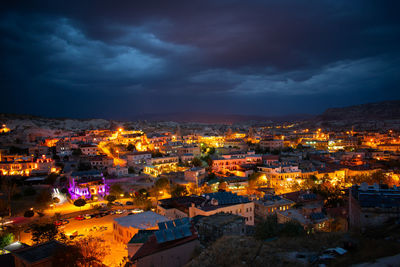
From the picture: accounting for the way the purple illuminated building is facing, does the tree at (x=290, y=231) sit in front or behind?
in front

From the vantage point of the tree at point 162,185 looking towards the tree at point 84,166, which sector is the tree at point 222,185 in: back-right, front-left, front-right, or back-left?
back-right

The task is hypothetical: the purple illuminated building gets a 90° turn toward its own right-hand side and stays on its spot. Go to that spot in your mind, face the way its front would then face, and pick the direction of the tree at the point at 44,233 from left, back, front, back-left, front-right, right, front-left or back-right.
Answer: left

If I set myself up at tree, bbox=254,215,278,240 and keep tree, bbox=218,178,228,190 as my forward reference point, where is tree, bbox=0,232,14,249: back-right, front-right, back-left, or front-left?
front-left

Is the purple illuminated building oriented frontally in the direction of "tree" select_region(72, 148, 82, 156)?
no

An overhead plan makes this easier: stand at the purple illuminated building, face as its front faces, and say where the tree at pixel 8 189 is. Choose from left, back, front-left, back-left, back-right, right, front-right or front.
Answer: right

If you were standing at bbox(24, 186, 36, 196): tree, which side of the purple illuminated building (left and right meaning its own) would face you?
right

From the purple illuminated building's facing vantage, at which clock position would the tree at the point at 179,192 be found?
The tree is roughly at 10 o'clock from the purple illuminated building.

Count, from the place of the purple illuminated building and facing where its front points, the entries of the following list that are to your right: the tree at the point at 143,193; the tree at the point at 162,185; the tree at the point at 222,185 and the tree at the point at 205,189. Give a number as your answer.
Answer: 0

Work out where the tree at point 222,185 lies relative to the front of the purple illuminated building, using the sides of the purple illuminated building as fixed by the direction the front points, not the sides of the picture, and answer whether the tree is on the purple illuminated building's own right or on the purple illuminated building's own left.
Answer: on the purple illuminated building's own left

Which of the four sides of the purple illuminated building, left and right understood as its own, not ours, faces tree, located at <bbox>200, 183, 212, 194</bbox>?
left

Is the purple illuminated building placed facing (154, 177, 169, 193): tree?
no

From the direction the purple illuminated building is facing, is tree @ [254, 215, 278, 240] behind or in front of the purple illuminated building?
in front

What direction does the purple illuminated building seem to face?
toward the camera

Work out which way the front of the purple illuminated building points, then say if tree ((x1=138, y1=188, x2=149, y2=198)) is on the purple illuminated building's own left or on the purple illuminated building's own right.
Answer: on the purple illuminated building's own left

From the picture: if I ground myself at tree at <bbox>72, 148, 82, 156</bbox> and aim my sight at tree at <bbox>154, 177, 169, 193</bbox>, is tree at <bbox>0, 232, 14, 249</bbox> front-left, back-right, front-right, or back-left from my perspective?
front-right

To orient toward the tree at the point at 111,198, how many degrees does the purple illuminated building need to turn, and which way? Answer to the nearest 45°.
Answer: approximately 45° to its left

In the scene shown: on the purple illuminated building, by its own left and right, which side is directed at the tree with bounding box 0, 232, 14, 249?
front

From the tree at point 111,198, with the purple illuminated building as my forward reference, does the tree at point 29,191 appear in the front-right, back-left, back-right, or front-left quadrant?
front-left

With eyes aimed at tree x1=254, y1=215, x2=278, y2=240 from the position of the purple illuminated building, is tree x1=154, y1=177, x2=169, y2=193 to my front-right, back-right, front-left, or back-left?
front-left
